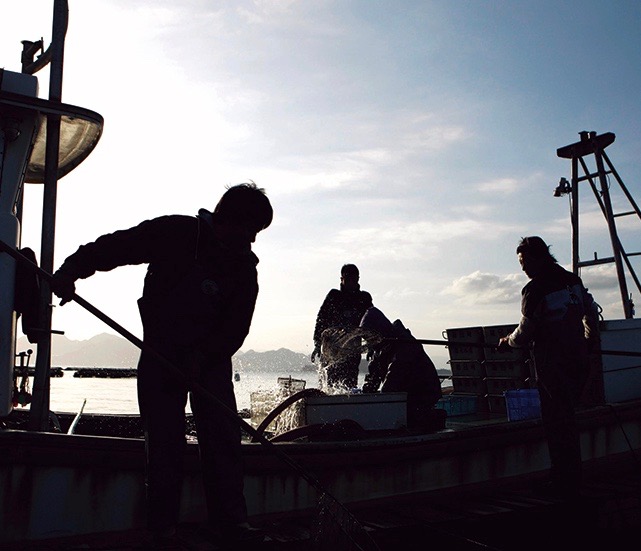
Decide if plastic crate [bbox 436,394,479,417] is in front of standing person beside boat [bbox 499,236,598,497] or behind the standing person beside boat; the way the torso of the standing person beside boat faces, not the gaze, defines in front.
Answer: in front

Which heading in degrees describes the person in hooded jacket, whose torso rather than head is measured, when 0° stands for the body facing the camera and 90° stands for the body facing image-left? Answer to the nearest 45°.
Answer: approximately 90°

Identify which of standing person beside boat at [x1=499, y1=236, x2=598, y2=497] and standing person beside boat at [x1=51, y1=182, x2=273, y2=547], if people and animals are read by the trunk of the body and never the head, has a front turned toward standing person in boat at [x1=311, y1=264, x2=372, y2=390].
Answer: standing person beside boat at [x1=499, y1=236, x2=598, y2=497]

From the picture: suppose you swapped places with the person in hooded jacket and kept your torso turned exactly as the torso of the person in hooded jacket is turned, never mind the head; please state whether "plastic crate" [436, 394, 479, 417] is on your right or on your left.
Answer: on your right

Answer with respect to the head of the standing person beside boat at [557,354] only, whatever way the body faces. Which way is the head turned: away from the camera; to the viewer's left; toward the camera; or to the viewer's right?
to the viewer's left

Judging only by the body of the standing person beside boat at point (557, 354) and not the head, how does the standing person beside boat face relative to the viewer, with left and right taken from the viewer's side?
facing away from the viewer and to the left of the viewer
